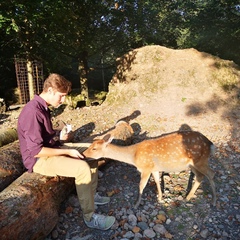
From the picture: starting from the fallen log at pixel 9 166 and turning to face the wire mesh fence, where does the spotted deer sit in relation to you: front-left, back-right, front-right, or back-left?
back-right

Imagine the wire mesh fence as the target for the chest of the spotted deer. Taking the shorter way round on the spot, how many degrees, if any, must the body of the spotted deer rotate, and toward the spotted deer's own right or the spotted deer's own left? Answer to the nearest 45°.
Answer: approximately 45° to the spotted deer's own right

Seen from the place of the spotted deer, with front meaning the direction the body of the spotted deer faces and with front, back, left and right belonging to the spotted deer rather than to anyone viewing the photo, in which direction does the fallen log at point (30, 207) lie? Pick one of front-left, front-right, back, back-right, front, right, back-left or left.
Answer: front-left

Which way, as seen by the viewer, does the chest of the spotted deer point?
to the viewer's left

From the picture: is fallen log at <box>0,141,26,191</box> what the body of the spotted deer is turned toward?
yes
